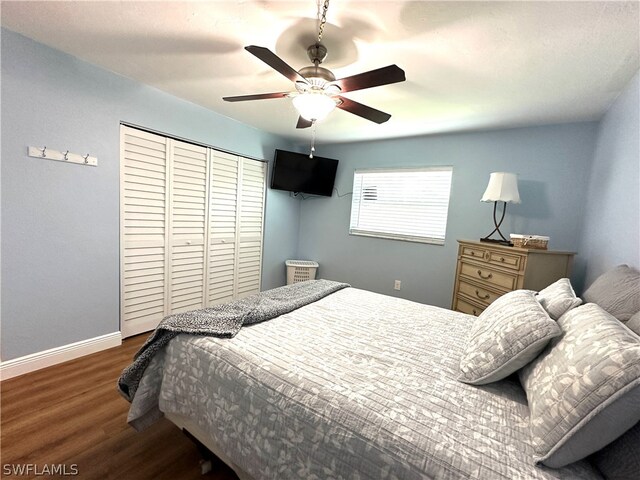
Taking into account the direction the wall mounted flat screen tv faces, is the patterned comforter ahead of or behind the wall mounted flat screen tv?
ahead

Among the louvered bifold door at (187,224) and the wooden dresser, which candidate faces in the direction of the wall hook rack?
the wooden dresser

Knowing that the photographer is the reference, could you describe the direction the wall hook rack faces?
facing the viewer and to the right of the viewer

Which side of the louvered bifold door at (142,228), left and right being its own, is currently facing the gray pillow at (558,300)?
front

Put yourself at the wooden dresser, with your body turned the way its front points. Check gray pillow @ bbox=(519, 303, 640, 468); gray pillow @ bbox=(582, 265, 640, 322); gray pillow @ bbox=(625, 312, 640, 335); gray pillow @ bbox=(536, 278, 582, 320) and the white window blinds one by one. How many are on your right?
1

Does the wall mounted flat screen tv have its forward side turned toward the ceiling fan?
yes

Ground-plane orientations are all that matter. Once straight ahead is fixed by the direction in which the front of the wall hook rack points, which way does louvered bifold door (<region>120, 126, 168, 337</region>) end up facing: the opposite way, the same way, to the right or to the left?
the same way

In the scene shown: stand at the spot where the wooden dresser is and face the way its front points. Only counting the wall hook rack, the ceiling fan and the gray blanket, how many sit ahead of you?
3

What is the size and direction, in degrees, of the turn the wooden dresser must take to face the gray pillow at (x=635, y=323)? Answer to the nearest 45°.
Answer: approximately 45° to its left

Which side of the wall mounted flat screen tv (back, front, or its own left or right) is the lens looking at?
front

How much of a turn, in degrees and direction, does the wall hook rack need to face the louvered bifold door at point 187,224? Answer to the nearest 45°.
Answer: approximately 45° to its left

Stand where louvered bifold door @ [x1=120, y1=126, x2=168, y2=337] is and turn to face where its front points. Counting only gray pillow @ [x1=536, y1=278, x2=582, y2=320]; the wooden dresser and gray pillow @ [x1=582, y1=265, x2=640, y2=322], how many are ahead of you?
3

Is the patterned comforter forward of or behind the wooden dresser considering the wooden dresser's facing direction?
forward

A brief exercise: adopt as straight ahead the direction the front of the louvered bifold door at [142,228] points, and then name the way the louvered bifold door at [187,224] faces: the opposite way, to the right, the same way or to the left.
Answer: the same way

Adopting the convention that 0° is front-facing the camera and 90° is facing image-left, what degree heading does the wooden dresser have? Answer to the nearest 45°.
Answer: approximately 45°

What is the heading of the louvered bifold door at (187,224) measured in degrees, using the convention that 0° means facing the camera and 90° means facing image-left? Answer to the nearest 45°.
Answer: approximately 315°
